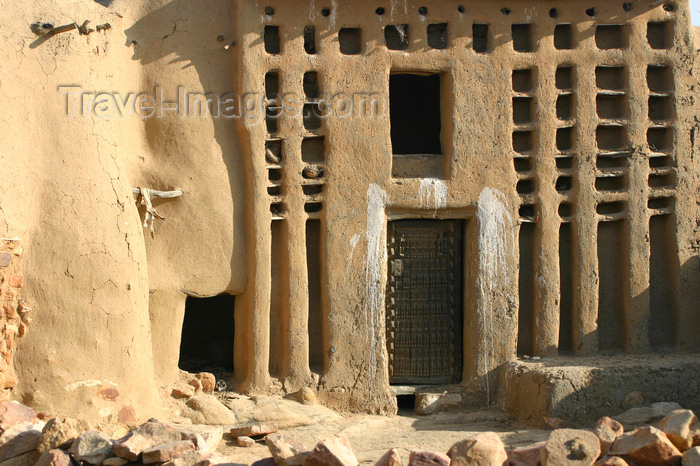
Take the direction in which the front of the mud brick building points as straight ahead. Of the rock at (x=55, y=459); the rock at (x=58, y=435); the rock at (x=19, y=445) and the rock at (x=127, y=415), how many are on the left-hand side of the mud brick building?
0

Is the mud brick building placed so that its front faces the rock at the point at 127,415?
no

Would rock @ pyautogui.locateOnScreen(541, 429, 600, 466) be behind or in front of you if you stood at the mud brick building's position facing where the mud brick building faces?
in front

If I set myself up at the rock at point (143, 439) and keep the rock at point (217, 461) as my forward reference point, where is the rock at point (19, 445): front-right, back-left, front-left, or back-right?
back-right

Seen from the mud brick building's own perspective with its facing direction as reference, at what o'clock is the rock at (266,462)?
The rock is roughly at 1 o'clock from the mud brick building.

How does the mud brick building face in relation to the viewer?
toward the camera

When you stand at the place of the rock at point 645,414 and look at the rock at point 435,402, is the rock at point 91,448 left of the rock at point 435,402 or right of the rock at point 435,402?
left

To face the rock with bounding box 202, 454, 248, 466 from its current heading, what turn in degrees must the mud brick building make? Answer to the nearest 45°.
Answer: approximately 45° to its right

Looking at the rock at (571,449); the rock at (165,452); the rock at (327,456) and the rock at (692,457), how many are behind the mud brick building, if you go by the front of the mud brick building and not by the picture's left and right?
0

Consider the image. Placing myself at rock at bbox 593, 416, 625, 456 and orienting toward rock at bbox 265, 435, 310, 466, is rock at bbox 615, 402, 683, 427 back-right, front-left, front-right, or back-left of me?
back-right

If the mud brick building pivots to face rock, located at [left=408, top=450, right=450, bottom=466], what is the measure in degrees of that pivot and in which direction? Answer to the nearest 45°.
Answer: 0° — it already faces it

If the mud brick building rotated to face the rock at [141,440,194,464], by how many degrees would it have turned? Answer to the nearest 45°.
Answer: approximately 45° to its right

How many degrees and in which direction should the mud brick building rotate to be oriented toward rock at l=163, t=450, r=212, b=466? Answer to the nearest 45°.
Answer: approximately 45° to its right

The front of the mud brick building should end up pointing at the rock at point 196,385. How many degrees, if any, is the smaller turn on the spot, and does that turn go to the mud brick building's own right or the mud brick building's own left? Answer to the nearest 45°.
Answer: approximately 90° to the mud brick building's own right

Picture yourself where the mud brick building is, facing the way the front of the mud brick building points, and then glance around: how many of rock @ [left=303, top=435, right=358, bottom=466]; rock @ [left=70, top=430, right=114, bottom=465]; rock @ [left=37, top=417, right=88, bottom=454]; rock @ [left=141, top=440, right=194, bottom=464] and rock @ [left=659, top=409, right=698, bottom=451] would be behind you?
0

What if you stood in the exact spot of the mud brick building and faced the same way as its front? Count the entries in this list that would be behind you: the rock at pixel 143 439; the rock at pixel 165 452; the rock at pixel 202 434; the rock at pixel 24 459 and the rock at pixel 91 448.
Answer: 0

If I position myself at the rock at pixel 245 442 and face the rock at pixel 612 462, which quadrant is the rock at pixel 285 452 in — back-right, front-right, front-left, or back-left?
front-right
